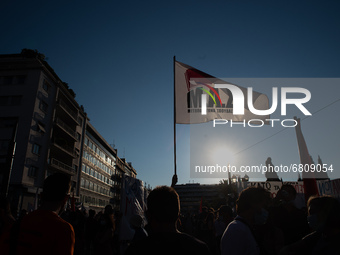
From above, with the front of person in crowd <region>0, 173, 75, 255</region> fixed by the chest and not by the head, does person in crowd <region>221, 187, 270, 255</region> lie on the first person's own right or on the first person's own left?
on the first person's own right

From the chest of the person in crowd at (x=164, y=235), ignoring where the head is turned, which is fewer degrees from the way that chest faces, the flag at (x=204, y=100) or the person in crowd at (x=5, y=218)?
the flag

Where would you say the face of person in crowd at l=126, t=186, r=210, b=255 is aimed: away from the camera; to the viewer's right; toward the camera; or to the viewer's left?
away from the camera

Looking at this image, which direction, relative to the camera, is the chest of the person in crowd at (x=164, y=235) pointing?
away from the camera

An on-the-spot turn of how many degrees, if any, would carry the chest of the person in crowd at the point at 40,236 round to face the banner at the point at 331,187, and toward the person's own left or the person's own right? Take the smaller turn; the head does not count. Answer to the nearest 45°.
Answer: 0° — they already face it

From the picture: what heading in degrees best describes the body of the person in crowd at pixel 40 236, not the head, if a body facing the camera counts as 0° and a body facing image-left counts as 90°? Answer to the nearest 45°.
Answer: approximately 225°

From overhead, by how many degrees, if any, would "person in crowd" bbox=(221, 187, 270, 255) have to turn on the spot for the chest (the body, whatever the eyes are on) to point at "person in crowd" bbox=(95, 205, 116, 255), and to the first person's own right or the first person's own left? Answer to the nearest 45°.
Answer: approximately 135° to the first person's own left

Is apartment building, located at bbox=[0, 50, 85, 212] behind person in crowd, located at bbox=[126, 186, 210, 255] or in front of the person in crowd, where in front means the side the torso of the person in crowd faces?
in front
